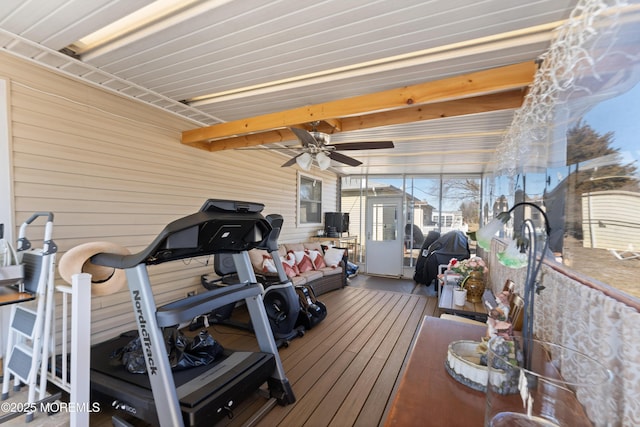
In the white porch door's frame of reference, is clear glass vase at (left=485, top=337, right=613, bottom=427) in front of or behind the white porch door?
in front

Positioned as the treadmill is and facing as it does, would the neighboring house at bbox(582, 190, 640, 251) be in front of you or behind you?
in front

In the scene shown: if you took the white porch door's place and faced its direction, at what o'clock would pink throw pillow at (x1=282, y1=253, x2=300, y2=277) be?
The pink throw pillow is roughly at 1 o'clock from the white porch door.

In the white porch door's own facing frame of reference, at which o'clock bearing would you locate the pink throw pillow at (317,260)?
The pink throw pillow is roughly at 1 o'clock from the white porch door.
